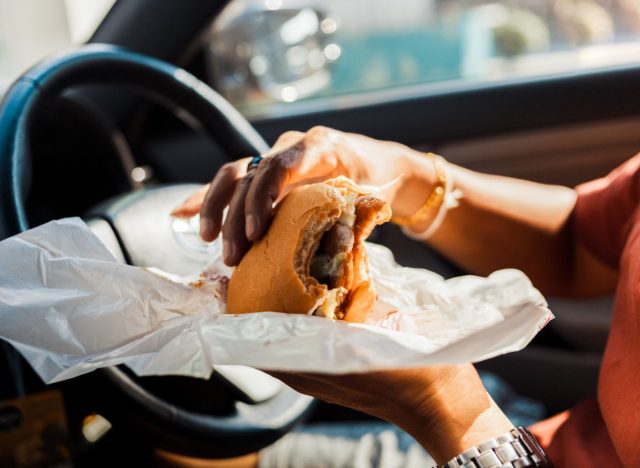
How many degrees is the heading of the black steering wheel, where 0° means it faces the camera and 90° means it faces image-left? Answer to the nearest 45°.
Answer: approximately 315°
